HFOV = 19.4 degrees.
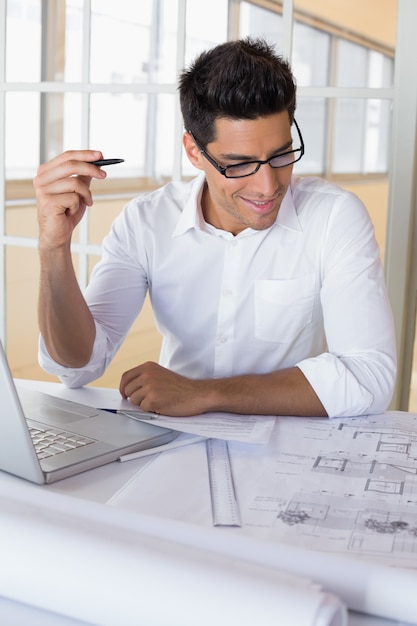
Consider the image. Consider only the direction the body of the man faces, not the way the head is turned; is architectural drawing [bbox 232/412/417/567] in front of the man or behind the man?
in front

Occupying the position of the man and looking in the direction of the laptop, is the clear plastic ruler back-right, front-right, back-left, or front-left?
front-left

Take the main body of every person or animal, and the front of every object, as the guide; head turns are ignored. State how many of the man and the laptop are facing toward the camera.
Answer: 1

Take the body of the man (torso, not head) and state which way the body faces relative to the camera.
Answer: toward the camera

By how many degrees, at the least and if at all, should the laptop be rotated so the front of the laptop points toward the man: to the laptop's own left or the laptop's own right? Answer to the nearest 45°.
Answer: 0° — it already faces them

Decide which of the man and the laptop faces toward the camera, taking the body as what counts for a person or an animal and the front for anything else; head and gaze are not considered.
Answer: the man

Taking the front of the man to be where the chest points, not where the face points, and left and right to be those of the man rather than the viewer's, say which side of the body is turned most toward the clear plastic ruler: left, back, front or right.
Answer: front

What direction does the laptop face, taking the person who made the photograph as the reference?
facing away from the viewer and to the right of the viewer
